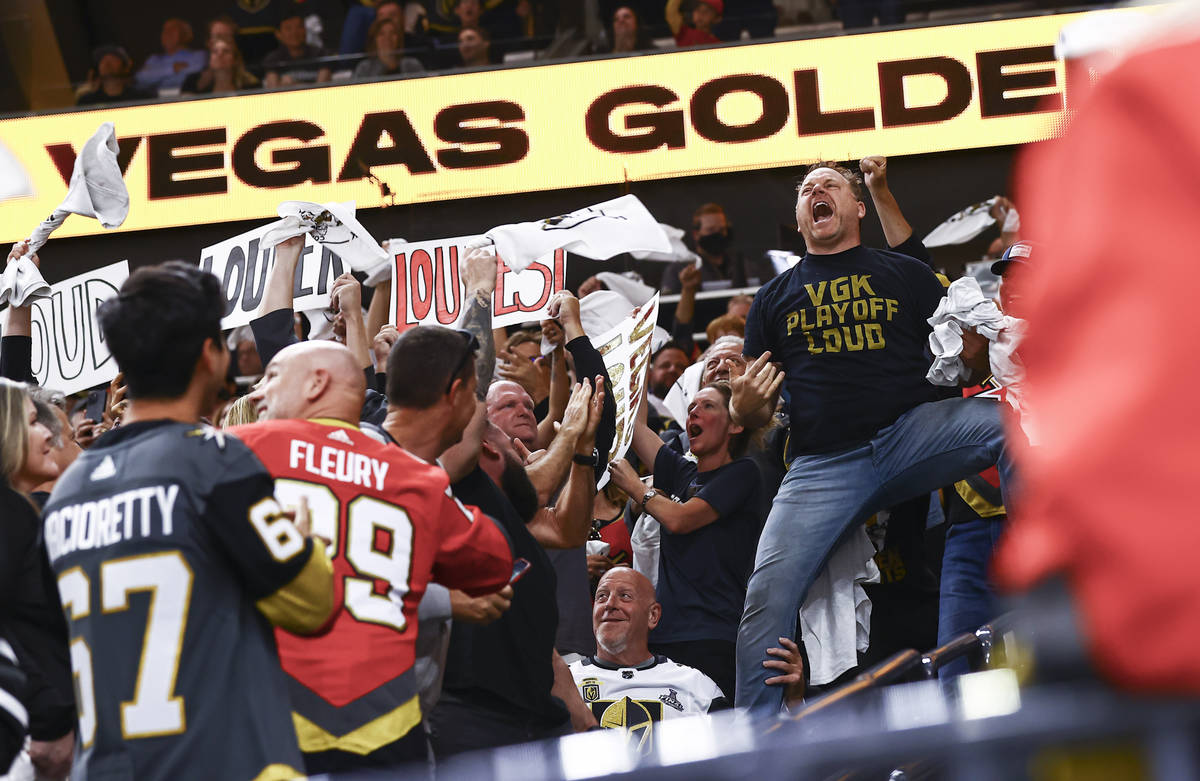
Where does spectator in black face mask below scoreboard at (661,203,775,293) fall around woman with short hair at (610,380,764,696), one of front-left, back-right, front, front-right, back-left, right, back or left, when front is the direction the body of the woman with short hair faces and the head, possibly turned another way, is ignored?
back-right

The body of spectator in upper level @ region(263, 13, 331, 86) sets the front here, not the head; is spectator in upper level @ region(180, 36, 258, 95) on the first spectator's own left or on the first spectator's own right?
on the first spectator's own right

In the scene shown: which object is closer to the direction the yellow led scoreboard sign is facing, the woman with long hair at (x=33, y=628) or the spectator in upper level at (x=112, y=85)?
the woman with long hair

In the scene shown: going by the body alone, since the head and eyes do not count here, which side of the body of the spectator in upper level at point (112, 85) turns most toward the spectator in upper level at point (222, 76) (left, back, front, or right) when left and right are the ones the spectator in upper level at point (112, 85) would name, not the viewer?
left

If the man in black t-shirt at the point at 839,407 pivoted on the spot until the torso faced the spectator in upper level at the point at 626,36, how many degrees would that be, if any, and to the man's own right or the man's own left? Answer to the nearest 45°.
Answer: approximately 180°

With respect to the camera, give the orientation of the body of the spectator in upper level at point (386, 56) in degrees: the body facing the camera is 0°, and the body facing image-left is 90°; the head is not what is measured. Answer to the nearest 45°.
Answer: approximately 0°

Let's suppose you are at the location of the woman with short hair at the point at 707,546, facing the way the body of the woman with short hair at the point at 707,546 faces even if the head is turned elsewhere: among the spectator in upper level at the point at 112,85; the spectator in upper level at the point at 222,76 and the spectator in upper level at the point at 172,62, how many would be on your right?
3

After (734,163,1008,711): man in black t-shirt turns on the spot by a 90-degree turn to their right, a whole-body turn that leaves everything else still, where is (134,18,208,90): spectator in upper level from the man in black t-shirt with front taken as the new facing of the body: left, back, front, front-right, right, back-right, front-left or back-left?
front-right

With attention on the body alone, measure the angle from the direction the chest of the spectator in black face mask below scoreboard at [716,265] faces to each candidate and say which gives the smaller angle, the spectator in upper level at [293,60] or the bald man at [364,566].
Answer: the bald man

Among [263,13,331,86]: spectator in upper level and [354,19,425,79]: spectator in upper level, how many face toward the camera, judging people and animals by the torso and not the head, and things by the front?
2
